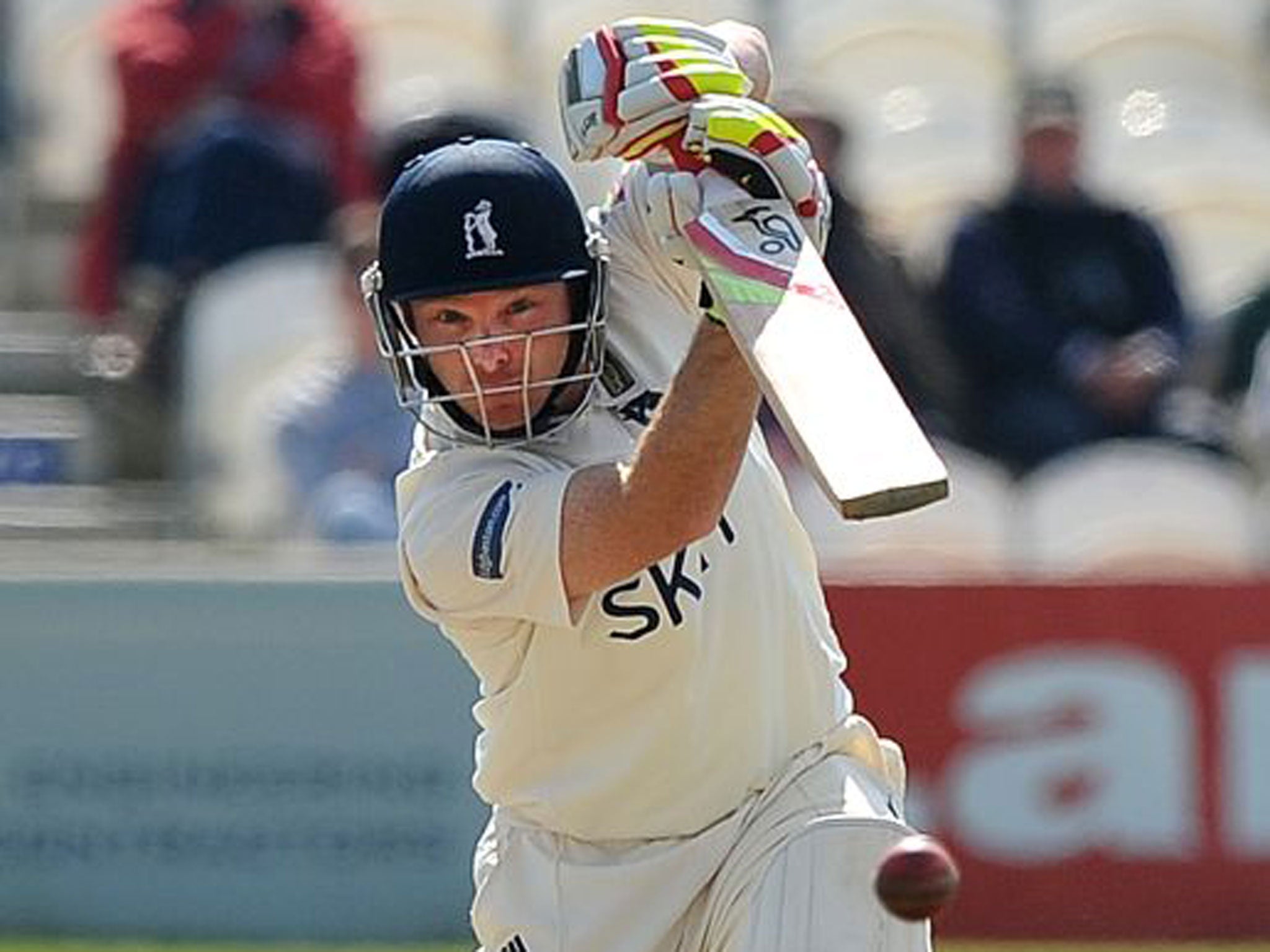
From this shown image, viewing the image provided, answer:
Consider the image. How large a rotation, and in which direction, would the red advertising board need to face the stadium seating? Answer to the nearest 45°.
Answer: approximately 180°

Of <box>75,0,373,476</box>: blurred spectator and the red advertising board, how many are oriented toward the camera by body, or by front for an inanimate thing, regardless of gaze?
2

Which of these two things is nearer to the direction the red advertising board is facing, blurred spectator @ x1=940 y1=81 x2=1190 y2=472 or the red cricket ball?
the red cricket ball

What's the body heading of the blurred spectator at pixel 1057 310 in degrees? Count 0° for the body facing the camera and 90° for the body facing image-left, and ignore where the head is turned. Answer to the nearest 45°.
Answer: approximately 0°

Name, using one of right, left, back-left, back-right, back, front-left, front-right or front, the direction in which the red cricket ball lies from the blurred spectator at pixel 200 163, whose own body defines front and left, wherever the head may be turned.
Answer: front

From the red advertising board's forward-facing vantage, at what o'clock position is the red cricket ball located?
The red cricket ball is roughly at 12 o'clock from the red advertising board.

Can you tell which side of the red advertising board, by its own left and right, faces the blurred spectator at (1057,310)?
back

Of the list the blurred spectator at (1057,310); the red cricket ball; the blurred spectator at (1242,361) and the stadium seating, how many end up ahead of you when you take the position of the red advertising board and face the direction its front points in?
1

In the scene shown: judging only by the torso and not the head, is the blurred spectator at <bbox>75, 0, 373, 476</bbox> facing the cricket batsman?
yes

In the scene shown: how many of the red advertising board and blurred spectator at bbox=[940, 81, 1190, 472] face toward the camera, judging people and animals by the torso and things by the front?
2

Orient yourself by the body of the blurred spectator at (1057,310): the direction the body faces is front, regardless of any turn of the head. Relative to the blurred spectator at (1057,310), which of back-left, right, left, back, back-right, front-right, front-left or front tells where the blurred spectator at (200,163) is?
right

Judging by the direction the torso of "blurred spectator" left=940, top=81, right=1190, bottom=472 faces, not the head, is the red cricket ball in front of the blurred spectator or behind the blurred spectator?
in front
